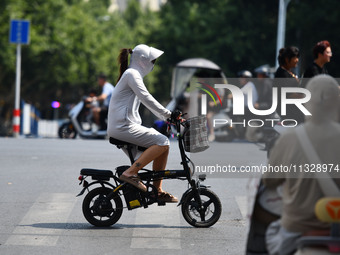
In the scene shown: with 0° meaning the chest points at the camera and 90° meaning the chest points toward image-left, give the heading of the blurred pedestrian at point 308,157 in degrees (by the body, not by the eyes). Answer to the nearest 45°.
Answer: approximately 135°

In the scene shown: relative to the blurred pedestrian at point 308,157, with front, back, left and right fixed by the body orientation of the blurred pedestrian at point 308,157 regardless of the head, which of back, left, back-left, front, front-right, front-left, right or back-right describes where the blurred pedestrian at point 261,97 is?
front-right

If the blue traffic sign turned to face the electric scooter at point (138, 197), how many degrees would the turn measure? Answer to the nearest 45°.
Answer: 0° — it already faces it

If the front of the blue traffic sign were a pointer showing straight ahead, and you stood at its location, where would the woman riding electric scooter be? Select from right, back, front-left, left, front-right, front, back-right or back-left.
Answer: front

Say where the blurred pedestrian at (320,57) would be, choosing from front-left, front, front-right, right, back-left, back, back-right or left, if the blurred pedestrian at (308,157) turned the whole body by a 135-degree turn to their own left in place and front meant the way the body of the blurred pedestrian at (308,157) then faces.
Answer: back

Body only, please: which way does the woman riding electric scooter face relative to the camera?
to the viewer's right

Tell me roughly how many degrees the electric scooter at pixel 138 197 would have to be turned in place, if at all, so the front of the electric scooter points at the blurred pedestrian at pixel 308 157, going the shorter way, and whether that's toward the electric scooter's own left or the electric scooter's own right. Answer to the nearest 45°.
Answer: approximately 90° to the electric scooter's own right

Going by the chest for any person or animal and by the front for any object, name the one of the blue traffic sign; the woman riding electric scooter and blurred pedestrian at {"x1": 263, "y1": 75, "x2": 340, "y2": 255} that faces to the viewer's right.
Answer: the woman riding electric scooter

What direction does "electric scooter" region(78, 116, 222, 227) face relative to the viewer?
to the viewer's right

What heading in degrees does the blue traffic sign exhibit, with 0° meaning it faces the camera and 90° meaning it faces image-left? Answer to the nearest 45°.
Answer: approximately 0°

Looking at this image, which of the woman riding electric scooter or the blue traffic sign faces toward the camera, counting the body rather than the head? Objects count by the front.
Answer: the blue traffic sign

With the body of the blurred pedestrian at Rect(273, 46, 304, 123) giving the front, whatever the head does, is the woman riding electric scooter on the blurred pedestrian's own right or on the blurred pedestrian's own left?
on the blurred pedestrian's own right

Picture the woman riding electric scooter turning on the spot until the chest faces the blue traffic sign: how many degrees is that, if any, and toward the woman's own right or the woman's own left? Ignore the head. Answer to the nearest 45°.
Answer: approximately 90° to the woman's own left

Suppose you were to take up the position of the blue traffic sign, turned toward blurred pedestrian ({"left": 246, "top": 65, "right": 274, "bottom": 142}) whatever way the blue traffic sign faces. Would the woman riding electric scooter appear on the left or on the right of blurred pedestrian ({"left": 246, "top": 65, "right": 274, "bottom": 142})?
right

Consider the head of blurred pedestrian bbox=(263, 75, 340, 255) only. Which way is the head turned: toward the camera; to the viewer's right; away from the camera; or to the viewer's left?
away from the camera
